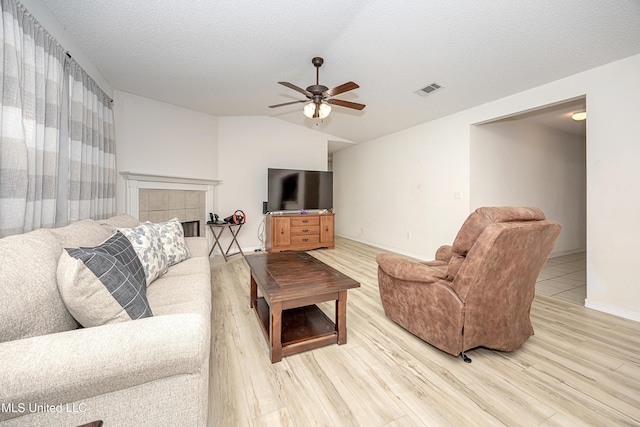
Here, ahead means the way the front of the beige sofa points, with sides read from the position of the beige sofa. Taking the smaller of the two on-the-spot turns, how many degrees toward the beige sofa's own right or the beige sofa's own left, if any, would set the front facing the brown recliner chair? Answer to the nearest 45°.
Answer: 0° — it already faces it

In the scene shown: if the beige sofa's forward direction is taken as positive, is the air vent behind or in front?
in front

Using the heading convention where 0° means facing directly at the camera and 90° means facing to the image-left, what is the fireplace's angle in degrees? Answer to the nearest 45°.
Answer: approximately 315°

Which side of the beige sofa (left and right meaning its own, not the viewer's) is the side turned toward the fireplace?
left

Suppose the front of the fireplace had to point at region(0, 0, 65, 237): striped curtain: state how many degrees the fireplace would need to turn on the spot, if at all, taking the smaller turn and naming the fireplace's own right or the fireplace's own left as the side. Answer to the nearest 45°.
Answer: approximately 45° to the fireplace's own right

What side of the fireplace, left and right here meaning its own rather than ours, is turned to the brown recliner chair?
front

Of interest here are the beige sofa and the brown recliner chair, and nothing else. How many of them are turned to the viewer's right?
1

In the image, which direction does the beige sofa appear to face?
to the viewer's right

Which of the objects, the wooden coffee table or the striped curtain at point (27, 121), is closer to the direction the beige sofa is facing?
the wooden coffee table
